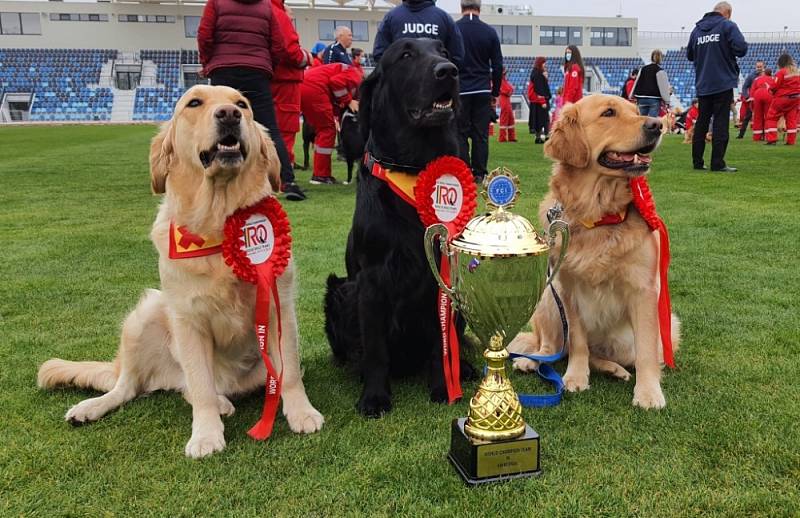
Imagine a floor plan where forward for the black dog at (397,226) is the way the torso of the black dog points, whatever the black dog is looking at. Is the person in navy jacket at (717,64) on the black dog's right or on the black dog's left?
on the black dog's left

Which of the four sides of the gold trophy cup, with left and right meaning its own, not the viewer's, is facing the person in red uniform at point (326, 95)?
back

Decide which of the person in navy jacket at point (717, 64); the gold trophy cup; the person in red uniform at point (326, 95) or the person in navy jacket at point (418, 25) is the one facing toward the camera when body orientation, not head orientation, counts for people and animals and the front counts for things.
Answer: the gold trophy cup

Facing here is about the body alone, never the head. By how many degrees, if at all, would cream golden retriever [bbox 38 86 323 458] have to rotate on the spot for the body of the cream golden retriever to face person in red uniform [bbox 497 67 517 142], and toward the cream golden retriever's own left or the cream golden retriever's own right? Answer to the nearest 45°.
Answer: approximately 90° to the cream golden retriever's own left

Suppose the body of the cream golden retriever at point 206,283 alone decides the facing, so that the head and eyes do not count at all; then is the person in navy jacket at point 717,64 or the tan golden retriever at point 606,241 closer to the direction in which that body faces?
the tan golden retriever

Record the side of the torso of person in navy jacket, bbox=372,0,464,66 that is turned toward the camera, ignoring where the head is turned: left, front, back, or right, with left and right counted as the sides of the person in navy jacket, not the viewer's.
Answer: back

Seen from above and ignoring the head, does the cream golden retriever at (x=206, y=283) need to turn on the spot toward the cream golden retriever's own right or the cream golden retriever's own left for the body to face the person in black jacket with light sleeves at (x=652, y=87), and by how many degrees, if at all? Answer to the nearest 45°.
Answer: approximately 90° to the cream golden retriever's own left

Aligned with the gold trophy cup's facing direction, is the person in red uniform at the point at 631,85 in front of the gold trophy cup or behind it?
behind

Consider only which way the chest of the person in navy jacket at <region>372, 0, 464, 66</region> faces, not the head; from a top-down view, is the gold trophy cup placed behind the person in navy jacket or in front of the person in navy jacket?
behind

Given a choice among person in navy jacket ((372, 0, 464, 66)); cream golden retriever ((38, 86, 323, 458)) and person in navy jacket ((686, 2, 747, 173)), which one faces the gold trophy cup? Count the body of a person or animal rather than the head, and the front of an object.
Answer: the cream golden retriever

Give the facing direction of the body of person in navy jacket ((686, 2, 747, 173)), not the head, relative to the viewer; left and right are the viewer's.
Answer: facing away from the viewer and to the right of the viewer

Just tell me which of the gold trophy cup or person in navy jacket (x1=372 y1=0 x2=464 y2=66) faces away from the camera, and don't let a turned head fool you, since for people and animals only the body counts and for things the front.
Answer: the person in navy jacket

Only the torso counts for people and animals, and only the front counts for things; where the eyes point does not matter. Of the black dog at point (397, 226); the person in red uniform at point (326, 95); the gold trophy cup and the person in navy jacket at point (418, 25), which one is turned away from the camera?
the person in navy jacket

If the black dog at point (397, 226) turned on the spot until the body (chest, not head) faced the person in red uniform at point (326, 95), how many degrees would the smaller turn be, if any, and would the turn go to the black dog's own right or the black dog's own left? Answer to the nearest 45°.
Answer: approximately 135° to the black dog's own left

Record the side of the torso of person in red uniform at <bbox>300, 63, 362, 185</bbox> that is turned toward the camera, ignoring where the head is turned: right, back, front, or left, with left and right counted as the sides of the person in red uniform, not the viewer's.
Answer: right
